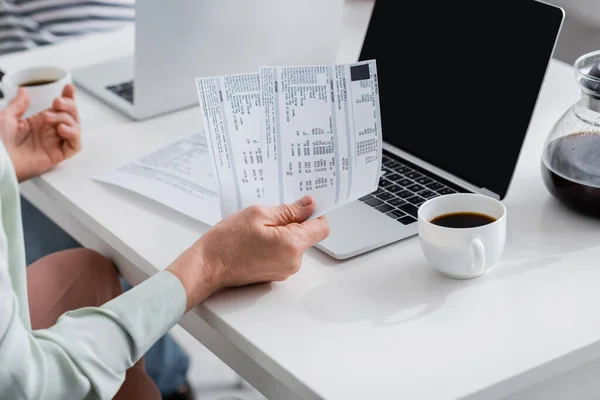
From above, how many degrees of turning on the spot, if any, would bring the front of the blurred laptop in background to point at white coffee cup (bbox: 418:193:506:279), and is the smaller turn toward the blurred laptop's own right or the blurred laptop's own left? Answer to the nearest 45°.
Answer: approximately 180°

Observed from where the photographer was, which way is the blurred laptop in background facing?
facing away from the viewer and to the left of the viewer

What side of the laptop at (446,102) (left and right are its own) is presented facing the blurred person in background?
right

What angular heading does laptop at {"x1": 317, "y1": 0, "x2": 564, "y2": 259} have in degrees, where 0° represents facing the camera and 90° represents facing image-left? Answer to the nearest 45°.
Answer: approximately 45°
